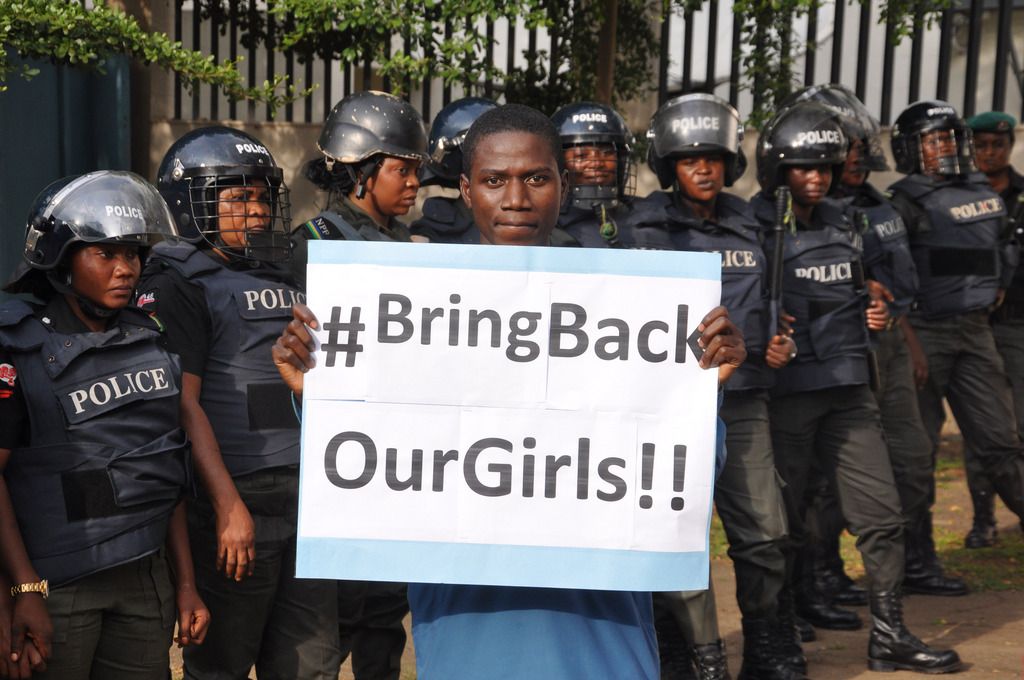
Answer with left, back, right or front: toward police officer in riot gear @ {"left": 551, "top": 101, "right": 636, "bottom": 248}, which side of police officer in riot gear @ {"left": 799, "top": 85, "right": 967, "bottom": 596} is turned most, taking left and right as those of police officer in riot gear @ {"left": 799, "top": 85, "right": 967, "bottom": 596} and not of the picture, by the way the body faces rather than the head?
right

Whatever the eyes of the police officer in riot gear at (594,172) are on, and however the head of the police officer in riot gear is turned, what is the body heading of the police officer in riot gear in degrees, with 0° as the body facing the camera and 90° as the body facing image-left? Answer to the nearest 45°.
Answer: approximately 0°

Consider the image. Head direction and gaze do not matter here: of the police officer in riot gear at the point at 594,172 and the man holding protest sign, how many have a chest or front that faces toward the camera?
2

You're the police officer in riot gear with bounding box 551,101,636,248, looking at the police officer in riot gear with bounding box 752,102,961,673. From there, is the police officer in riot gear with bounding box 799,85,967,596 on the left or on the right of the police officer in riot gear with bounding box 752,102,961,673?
left

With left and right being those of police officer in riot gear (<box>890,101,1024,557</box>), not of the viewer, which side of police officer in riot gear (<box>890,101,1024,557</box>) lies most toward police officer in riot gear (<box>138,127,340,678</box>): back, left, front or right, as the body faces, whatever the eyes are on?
right

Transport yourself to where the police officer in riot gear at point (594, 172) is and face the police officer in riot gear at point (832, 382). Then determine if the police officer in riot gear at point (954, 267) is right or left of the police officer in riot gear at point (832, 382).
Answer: left

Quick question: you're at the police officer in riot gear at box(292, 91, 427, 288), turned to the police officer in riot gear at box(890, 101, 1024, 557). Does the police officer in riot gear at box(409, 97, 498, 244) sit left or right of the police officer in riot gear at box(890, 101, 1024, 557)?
left

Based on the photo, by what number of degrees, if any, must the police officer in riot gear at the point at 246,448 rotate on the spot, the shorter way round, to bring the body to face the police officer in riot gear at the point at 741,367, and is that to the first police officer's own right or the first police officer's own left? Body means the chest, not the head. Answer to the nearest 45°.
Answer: approximately 90° to the first police officer's own left

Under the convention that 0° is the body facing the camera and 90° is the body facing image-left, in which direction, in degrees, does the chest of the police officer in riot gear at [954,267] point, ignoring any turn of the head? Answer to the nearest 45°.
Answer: approximately 315°

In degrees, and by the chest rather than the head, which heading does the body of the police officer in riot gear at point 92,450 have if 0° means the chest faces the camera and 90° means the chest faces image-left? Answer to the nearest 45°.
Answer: approximately 315°
